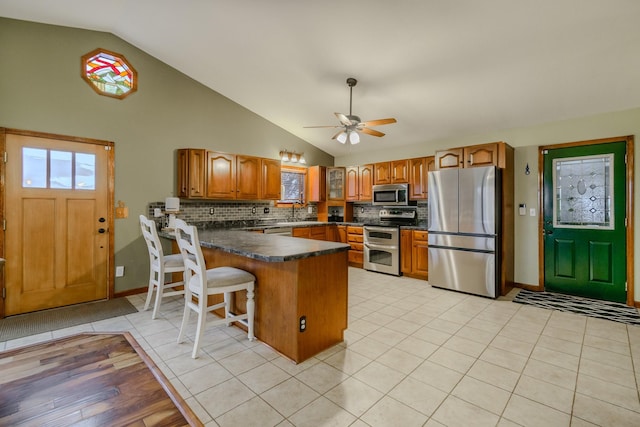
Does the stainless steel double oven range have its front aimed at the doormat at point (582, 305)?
no

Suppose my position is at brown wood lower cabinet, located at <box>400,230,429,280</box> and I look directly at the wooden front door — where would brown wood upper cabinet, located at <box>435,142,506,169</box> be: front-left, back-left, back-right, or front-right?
back-left

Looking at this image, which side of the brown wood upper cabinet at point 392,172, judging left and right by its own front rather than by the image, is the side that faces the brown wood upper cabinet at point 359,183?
right

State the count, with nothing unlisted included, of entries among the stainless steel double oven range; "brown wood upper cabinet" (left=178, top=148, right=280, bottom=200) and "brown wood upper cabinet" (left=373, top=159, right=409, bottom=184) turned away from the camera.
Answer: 0

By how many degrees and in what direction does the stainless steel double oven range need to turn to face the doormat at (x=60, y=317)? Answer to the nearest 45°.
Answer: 0° — it already faces it

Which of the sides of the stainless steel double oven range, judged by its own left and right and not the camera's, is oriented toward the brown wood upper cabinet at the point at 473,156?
left

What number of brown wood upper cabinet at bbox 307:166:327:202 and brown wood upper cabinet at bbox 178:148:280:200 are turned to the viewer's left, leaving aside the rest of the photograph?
0

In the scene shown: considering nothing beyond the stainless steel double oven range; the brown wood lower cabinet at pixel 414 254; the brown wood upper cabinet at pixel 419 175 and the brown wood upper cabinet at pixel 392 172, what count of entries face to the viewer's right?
0

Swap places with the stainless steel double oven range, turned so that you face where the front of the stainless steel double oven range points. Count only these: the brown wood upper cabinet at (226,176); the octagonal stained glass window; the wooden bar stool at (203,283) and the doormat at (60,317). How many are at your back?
0

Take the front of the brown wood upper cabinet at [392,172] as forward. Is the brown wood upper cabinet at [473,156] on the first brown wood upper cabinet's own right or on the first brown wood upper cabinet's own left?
on the first brown wood upper cabinet's own left

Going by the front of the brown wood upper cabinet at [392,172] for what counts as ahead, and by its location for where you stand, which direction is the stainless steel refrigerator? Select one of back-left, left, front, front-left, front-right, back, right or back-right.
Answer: left

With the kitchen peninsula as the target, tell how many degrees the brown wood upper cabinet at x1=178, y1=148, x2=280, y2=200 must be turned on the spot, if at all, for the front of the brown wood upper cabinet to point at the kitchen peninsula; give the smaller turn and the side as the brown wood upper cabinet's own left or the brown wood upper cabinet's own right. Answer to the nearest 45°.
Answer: approximately 45° to the brown wood upper cabinet's own right

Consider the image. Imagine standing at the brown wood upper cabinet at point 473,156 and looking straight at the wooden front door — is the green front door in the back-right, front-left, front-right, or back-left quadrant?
back-left

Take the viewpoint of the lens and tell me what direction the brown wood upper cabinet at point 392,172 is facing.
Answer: facing the viewer and to the left of the viewer

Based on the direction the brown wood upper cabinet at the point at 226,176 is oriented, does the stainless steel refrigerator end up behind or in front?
in front

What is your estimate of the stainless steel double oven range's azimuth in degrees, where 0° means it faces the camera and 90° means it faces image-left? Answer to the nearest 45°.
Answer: approximately 45°

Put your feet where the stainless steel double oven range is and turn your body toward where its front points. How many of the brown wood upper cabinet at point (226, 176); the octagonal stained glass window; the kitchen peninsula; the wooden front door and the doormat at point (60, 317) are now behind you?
0

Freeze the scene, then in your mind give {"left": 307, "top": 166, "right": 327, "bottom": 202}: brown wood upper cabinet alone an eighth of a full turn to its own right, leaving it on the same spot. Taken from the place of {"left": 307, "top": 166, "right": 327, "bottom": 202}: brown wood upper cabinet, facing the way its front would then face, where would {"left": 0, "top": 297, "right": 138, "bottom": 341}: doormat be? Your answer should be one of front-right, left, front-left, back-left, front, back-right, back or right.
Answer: front-right
